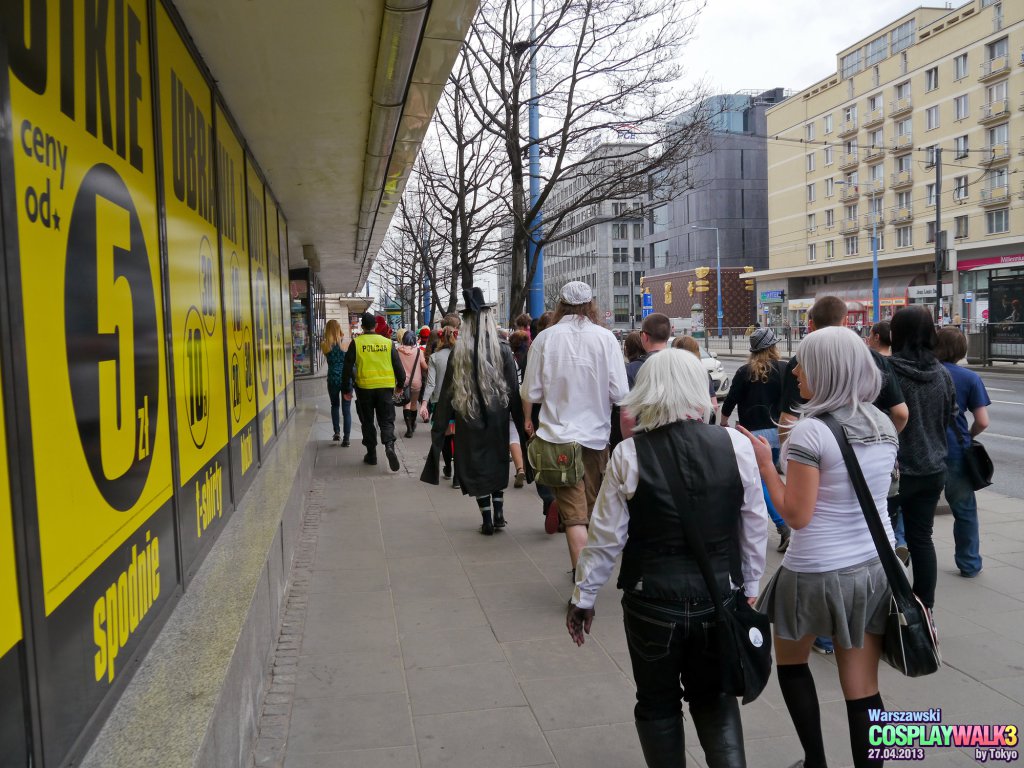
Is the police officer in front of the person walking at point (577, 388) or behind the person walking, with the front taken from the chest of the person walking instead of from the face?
in front

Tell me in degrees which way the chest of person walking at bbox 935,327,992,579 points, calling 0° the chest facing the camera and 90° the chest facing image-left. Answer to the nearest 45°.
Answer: approximately 180°

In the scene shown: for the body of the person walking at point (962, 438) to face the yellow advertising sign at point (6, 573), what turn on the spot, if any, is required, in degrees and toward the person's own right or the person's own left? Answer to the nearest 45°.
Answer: approximately 180°

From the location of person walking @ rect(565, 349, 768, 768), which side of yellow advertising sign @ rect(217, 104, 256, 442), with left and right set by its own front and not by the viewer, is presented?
right

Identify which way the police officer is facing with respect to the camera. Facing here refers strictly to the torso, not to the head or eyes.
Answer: away from the camera

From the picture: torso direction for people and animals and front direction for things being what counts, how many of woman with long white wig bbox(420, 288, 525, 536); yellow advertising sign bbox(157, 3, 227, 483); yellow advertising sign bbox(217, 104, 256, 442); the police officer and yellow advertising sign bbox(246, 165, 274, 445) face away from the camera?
2

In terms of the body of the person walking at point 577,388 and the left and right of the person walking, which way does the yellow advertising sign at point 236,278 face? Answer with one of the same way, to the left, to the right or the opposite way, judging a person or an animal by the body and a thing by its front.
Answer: to the right

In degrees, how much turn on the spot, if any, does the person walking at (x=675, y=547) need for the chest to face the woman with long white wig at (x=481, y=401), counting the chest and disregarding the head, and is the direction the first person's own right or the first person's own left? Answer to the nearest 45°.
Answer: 0° — they already face them

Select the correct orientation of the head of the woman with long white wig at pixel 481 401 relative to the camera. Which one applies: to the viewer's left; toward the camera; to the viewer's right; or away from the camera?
away from the camera

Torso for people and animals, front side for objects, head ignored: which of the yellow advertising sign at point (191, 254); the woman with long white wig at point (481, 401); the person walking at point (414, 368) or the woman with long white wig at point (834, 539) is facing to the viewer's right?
the yellow advertising sign

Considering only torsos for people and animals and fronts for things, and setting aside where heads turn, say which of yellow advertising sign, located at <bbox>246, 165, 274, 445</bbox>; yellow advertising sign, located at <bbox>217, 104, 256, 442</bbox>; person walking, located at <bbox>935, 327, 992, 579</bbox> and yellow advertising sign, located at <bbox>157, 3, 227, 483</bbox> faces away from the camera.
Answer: the person walking

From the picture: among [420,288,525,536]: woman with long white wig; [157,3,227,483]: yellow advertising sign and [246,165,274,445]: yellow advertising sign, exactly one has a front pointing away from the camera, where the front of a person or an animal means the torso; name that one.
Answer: the woman with long white wig

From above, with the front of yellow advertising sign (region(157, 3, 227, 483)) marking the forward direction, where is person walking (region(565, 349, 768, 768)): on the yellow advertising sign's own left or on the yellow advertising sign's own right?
on the yellow advertising sign's own right

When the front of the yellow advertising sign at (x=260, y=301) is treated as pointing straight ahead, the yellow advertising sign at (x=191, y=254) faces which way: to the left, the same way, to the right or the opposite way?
the same way

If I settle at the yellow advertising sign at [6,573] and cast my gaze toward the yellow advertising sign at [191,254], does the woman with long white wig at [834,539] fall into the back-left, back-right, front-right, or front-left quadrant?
front-right

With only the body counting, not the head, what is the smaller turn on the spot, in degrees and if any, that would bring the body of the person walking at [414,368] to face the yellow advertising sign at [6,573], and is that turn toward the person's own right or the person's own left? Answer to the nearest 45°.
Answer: approximately 180°

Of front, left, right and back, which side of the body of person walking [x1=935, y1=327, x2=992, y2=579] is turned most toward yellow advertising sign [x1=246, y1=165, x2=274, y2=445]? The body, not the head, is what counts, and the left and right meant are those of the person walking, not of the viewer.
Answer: left
